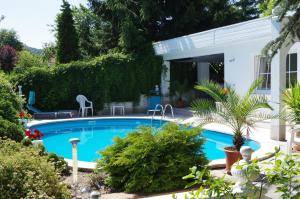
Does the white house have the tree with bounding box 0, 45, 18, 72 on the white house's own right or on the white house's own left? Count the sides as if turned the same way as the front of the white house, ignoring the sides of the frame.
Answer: on the white house's own right

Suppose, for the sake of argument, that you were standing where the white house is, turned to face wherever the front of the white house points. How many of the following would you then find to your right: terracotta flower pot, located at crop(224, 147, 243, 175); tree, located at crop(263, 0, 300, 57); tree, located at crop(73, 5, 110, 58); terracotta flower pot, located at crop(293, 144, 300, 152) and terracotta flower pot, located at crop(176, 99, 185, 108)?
2

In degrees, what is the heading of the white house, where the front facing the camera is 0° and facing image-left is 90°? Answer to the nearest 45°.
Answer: approximately 45°

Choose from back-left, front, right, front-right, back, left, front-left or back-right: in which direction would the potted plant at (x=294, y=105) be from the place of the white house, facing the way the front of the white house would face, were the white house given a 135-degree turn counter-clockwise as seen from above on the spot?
right

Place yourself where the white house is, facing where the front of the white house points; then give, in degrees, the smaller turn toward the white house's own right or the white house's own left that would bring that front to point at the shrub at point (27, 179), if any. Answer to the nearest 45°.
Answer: approximately 45° to the white house's own left

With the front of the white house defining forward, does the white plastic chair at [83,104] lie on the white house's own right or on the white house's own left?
on the white house's own right

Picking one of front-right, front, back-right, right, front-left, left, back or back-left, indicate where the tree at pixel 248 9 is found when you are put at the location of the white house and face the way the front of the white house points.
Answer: back-right

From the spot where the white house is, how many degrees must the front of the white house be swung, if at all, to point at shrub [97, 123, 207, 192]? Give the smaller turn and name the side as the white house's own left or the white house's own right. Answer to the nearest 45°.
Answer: approximately 45° to the white house's own left

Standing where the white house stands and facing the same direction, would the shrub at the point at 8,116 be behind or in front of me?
in front

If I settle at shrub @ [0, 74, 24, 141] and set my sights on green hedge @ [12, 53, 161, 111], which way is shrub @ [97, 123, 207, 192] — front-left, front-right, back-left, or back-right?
back-right

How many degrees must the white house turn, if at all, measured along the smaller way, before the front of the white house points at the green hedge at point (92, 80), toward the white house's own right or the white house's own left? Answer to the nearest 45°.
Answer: approximately 45° to the white house's own right

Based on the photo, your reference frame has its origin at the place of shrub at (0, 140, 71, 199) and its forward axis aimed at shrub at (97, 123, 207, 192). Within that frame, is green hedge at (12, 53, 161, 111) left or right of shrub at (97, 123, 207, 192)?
left

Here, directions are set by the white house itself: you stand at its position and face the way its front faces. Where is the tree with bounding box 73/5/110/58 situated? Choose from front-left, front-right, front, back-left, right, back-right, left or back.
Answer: right

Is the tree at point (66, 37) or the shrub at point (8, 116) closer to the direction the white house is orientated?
the shrub

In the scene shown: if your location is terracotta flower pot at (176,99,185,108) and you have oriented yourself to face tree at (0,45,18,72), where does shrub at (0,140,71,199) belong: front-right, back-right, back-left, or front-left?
back-left
